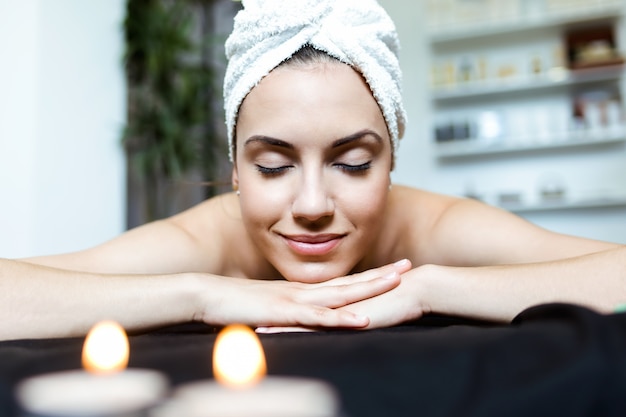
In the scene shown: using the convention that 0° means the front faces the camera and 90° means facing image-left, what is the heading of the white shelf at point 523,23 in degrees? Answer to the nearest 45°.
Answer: approximately 45°

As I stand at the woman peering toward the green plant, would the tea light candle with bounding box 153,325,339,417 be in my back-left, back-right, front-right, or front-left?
back-left
